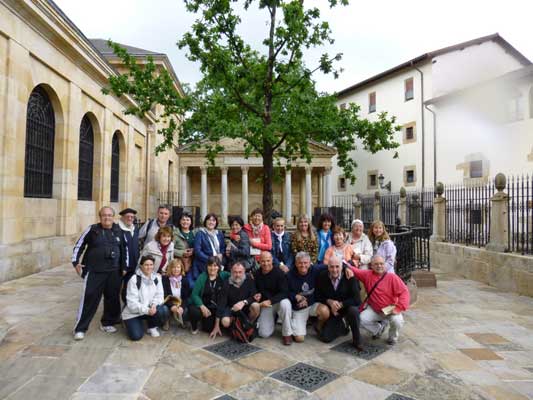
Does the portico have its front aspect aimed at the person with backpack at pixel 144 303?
yes

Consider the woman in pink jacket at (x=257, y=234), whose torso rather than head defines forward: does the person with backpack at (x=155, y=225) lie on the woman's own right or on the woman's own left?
on the woman's own right

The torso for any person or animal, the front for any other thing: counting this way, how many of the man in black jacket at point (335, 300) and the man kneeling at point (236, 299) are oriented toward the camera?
2

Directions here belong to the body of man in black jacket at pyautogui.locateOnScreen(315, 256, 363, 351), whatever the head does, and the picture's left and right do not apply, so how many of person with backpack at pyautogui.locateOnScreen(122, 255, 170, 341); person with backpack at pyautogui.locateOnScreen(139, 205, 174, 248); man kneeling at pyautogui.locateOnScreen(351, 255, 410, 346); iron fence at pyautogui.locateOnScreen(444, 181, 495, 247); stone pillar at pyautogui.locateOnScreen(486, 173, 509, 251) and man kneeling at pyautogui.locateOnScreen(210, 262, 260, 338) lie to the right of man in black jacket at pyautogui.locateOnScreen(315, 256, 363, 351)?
3

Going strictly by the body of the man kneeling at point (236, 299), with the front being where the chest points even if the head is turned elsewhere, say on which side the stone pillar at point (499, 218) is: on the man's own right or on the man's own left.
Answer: on the man's own left

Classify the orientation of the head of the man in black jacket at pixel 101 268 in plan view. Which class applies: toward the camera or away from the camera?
toward the camera

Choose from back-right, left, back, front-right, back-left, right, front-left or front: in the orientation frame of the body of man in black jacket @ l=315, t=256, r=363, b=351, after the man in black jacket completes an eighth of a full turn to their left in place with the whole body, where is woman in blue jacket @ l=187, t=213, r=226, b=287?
back-right

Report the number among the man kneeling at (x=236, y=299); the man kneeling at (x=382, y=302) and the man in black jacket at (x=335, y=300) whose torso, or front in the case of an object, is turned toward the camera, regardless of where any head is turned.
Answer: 3

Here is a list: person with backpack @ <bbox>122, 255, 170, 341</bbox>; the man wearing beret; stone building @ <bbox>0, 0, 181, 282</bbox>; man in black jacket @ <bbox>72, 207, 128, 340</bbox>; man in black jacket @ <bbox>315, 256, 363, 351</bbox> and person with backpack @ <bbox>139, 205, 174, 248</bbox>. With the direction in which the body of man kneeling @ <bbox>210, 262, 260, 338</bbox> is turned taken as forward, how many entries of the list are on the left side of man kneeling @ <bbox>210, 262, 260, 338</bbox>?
1

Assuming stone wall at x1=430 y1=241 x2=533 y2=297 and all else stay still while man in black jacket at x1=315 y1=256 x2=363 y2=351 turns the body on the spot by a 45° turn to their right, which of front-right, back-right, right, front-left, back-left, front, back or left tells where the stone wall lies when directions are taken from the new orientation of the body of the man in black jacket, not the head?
back

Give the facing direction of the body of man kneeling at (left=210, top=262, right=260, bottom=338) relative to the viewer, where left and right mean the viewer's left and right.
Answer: facing the viewer

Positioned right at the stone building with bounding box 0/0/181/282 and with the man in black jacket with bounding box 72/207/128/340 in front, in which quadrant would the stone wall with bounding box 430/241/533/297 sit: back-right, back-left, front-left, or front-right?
front-left

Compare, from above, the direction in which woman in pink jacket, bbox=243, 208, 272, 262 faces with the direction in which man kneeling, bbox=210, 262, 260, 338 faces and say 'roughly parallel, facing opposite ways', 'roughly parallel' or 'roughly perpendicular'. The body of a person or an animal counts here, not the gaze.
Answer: roughly parallel

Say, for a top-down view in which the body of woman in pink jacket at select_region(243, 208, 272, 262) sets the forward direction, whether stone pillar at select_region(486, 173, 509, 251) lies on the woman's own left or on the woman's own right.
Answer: on the woman's own left

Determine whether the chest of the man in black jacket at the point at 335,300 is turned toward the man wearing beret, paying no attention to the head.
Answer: no

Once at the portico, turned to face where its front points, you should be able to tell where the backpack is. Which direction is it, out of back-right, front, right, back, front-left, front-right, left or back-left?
front

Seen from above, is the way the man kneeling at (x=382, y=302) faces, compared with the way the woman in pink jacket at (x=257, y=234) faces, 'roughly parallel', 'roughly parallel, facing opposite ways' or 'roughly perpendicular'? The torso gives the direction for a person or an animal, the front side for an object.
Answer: roughly parallel

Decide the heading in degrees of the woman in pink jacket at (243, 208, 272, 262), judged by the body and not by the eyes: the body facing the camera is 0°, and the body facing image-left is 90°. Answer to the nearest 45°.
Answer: approximately 0°

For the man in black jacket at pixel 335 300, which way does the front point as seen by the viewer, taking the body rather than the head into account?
toward the camera

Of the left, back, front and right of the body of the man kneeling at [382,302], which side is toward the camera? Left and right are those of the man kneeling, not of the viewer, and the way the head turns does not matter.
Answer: front

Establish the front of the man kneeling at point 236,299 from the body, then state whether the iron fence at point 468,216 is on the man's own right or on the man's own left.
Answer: on the man's own left

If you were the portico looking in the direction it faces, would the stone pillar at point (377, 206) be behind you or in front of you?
in front
